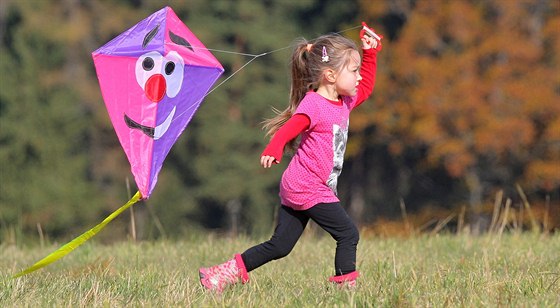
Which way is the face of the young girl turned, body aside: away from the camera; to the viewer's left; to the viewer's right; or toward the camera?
to the viewer's right

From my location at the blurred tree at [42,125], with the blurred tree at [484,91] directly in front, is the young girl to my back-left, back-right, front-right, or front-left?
front-right

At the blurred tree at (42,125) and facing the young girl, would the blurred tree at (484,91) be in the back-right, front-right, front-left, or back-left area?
front-left

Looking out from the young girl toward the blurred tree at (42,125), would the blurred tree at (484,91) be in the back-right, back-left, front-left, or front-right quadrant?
front-right

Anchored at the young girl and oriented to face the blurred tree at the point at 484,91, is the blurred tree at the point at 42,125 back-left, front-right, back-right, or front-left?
front-left

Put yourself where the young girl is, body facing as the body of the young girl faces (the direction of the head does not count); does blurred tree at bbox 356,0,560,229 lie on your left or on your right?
on your left

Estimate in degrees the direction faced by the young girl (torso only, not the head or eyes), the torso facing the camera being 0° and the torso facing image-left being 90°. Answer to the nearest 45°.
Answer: approximately 270°
